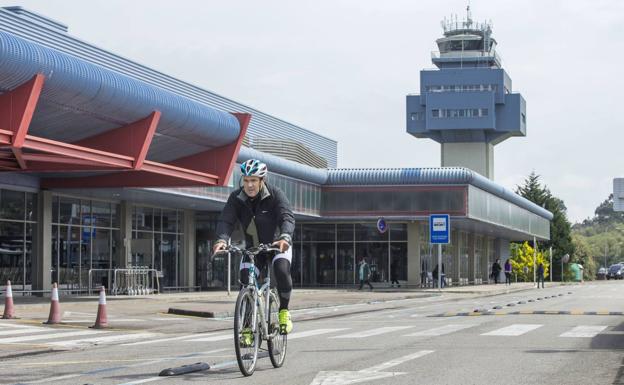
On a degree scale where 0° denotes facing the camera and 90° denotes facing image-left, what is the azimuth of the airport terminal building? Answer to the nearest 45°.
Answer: approximately 315°

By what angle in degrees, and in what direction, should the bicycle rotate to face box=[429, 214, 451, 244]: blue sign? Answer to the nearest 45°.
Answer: approximately 180°

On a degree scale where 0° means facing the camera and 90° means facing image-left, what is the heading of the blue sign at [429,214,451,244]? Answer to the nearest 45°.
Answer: approximately 0°

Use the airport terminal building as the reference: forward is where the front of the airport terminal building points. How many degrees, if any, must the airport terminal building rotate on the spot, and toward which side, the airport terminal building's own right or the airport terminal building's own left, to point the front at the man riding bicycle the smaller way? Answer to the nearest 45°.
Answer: approximately 45° to the airport terminal building's own right

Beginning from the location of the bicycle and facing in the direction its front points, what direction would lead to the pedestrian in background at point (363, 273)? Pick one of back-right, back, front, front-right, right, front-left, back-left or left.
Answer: back

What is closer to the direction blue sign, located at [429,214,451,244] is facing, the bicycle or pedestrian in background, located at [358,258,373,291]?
the bicycle

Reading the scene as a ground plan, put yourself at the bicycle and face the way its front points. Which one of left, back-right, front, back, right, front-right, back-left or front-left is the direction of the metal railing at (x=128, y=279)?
back

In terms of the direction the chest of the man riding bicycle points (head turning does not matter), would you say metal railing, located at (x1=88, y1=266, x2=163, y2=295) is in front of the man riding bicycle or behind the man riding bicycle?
behind

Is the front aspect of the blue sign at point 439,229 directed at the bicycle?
yes

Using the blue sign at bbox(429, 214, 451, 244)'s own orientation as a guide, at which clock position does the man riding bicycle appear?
The man riding bicycle is roughly at 12 o'clock from the blue sign.

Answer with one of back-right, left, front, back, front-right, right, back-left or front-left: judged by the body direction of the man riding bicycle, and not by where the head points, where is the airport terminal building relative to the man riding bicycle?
back

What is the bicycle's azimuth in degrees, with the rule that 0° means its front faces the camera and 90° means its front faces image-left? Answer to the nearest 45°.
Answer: approximately 0°
